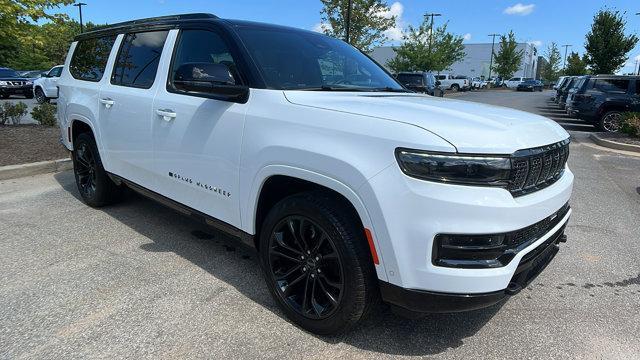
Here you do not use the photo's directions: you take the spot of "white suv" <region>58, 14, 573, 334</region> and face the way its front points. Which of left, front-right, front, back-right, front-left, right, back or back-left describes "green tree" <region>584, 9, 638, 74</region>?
left

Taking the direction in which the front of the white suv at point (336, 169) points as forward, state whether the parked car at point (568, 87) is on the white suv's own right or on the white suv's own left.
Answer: on the white suv's own left

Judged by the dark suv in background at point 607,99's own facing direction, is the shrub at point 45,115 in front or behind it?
behind

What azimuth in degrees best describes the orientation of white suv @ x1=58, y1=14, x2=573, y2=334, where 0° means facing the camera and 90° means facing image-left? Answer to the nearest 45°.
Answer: approximately 315°

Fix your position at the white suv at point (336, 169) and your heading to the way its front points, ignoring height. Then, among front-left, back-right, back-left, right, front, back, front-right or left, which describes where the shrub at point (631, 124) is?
left

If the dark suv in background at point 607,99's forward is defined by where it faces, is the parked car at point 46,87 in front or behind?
behind

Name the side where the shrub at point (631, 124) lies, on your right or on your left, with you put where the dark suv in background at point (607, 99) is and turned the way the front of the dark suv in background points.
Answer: on your right

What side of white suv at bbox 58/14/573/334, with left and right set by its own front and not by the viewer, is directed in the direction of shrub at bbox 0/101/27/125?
back

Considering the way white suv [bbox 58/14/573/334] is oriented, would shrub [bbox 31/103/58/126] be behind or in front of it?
behind

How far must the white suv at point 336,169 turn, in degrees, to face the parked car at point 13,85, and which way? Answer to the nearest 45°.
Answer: approximately 180°

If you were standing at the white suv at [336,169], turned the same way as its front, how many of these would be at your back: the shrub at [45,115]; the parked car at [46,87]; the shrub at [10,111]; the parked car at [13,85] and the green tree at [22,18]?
5

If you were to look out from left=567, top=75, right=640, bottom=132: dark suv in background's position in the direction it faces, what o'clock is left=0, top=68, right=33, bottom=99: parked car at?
The parked car is roughly at 7 o'clock from the dark suv in background.

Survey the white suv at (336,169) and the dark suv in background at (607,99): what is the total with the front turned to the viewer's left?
0

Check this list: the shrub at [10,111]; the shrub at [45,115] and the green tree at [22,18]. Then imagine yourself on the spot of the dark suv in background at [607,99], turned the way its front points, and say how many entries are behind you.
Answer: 3

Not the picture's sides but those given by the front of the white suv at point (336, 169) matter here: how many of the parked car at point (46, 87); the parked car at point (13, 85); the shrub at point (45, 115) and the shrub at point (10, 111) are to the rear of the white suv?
4

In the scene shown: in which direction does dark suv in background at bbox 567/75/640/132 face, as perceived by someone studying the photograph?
facing away from the viewer and to the right of the viewer
